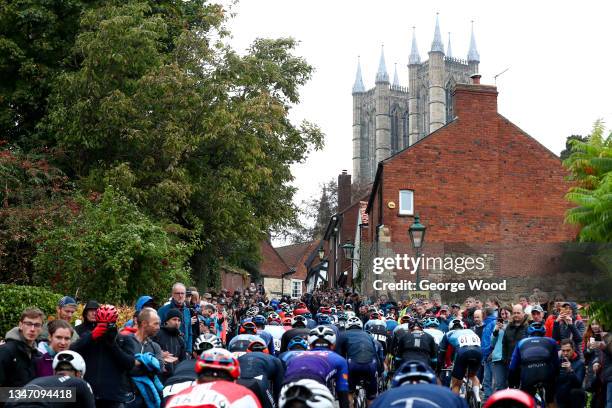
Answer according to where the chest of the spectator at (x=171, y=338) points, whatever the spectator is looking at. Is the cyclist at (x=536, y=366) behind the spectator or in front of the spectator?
in front

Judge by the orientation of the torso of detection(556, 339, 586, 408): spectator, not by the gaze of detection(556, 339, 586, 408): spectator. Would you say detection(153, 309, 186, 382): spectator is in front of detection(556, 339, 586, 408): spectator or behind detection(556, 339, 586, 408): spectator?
in front

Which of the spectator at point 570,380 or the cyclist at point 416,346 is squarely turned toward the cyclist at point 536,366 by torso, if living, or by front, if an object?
the spectator

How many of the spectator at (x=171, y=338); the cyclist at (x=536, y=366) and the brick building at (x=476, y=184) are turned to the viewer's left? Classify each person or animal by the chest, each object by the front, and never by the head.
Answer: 1

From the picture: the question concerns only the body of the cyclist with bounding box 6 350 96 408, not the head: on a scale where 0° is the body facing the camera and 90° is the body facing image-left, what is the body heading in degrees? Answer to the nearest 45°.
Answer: approximately 225°

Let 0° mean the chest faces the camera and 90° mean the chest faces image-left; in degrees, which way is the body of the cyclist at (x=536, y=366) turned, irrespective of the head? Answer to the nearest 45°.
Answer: approximately 180°

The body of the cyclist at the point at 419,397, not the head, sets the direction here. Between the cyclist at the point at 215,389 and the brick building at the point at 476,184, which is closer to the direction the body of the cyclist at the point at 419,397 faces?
the brick building

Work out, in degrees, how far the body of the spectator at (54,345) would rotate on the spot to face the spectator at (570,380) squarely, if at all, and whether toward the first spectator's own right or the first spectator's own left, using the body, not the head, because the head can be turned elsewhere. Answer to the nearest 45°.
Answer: approximately 45° to the first spectator's own left

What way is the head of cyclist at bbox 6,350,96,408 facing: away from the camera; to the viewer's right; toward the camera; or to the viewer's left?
away from the camera

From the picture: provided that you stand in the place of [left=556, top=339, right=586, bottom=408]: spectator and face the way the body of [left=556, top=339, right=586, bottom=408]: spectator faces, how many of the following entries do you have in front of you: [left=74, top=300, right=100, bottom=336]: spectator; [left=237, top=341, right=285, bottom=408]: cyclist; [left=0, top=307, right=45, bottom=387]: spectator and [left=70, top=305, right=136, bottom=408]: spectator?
4

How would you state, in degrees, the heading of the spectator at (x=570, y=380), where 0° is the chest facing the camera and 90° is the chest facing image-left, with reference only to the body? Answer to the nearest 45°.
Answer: approximately 45°

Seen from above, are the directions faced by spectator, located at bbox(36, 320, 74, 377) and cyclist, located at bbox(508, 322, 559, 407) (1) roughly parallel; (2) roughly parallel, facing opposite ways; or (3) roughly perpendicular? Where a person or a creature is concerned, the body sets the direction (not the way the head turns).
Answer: roughly perpendicular

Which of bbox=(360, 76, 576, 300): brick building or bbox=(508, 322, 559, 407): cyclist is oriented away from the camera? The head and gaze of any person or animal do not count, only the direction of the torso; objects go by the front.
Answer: the cyclist

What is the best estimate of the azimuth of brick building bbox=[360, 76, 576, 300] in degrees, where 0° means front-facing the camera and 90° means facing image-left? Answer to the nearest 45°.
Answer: approximately 90°
